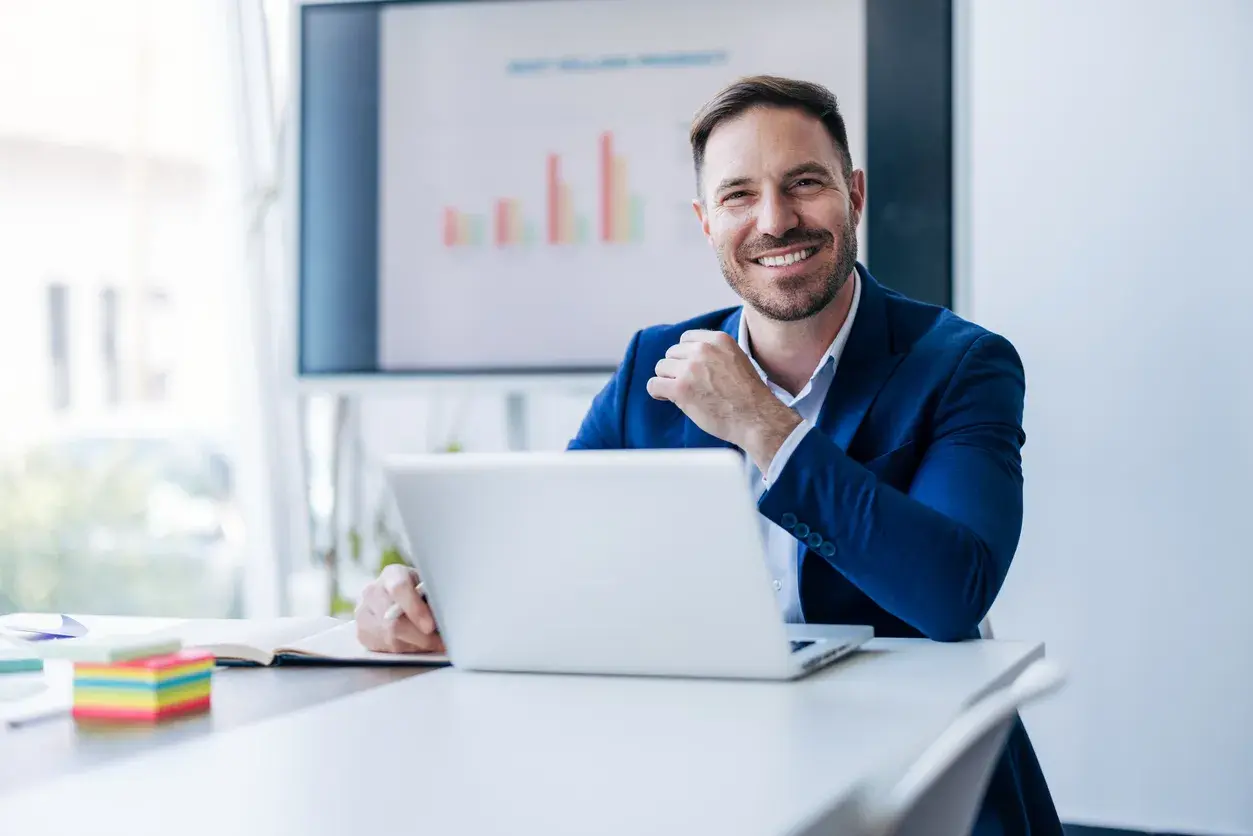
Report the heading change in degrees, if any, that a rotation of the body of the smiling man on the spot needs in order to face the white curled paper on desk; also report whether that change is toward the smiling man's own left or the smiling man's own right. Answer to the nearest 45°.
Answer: approximately 45° to the smiling man's own right

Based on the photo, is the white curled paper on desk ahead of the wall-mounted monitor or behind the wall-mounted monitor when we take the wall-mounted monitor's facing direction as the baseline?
ahead

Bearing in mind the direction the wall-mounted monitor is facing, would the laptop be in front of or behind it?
in front

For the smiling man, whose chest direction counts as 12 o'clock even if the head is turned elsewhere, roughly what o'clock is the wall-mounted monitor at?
The wall-mounted monitor is roughly at 4 o'clock from the smiling man.

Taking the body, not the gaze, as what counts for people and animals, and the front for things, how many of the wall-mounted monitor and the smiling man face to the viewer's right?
0

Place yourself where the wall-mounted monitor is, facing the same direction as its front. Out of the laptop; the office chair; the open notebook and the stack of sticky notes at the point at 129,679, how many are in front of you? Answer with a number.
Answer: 4

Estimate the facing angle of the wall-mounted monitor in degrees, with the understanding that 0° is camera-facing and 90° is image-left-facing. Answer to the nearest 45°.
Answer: approximately 0°

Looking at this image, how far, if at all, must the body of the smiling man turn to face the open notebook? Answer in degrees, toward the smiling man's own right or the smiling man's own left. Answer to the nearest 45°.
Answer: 0° — they already face it

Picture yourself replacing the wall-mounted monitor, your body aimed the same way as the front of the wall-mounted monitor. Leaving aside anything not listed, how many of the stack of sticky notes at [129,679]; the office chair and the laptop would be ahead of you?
3

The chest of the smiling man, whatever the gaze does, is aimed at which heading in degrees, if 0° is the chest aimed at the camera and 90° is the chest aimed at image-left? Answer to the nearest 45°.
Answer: approximately 45°

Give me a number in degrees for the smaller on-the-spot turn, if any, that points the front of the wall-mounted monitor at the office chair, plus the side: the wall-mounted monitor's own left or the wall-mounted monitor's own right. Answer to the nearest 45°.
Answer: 0° — it already faces it

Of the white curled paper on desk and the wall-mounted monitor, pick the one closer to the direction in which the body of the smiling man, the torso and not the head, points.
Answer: the white curled paper on desk
